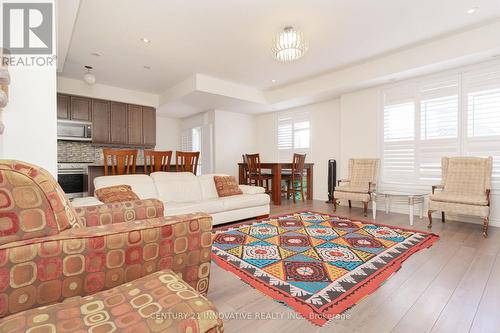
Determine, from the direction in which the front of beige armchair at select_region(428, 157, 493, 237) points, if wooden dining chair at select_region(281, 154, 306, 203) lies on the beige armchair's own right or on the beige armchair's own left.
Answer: on the beige armchair's own right

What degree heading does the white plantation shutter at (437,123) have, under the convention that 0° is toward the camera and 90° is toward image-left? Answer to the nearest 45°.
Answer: approximately 45°

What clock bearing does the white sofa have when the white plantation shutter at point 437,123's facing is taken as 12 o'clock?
The white sofa is roughly at 12 o'clock from the white plantation shutter.

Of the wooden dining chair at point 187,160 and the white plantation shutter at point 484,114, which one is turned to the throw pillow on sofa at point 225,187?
the white plantation shutter

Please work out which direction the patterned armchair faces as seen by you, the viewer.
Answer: facing away from the viewer and to the right of the viewer

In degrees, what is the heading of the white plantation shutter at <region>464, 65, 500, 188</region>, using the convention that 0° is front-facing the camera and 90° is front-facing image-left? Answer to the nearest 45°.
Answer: approximately 45°

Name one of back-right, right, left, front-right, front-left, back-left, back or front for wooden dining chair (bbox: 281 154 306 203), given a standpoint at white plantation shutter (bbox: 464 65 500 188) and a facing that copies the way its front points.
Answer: front-right

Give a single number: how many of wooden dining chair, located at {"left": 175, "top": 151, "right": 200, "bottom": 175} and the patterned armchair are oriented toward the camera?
0

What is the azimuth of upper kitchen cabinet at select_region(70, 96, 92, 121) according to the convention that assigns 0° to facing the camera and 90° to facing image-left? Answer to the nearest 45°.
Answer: approximately 315°
